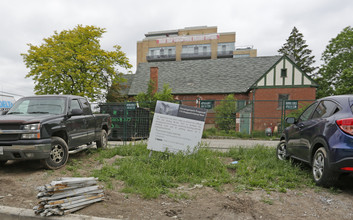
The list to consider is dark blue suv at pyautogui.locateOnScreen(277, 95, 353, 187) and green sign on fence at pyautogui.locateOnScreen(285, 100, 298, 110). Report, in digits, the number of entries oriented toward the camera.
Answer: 1

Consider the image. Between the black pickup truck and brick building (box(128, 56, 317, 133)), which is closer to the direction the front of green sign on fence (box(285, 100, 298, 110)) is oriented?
the black pickup truck

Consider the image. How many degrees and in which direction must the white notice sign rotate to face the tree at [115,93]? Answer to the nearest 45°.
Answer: approximately 180°

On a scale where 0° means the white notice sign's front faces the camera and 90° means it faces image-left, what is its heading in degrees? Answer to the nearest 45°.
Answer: approximately 0°

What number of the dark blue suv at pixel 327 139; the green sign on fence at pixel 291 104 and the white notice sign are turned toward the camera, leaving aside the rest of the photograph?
2

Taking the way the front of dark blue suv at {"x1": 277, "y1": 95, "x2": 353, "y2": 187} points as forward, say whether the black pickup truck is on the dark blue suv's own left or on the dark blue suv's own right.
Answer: on the dark blue suv's own left

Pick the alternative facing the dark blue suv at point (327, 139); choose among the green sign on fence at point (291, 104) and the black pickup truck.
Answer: the green sign on fence

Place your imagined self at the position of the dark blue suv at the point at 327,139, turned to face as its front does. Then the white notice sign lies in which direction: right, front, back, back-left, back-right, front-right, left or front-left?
front-left

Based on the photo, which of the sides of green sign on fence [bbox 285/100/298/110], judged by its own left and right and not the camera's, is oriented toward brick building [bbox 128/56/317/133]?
back

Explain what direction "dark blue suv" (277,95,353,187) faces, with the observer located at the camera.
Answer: facing away from the viewer and to the left of the viewer
